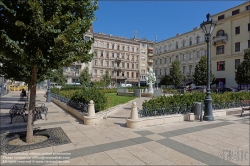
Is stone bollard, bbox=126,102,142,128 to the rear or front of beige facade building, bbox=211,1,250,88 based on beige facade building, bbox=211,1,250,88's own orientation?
to the front

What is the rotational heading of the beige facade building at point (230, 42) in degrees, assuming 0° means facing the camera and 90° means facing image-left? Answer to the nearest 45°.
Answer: approximately 45°

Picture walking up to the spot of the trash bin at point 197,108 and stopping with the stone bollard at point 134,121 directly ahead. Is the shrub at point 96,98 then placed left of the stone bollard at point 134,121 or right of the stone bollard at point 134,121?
right

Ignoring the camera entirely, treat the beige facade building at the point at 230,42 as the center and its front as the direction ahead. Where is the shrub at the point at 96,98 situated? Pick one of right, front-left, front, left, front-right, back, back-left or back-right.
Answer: front-left

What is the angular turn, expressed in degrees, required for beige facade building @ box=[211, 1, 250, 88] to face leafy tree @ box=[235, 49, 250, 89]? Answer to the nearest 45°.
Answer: approximately 45° to its left

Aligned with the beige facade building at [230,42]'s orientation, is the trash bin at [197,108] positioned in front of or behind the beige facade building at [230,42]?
in front

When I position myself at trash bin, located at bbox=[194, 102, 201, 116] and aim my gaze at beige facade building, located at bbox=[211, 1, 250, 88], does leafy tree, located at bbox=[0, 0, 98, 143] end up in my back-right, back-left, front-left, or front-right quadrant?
back-left

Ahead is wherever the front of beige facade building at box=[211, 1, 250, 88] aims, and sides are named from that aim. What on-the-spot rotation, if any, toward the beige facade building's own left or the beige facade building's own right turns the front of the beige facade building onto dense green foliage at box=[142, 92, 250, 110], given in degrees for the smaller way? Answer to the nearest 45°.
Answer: approximately 45° to the beige facade building's own left

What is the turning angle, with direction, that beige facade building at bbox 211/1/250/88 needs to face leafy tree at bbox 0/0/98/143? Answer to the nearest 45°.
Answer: approximately 45° to its left
